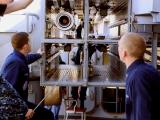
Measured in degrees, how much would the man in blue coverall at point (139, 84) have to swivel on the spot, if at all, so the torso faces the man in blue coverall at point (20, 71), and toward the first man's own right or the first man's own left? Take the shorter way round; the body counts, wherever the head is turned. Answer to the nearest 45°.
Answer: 0° — they already face them

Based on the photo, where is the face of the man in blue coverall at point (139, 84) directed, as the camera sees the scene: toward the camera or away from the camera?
away from the camera

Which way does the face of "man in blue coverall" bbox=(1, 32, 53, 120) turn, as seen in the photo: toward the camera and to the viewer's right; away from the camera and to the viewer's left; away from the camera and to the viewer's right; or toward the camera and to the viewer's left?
away from the camera and to the viewer's right

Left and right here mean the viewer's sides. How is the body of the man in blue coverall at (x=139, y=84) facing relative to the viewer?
facing away from the viewer and to the left of the viewer
